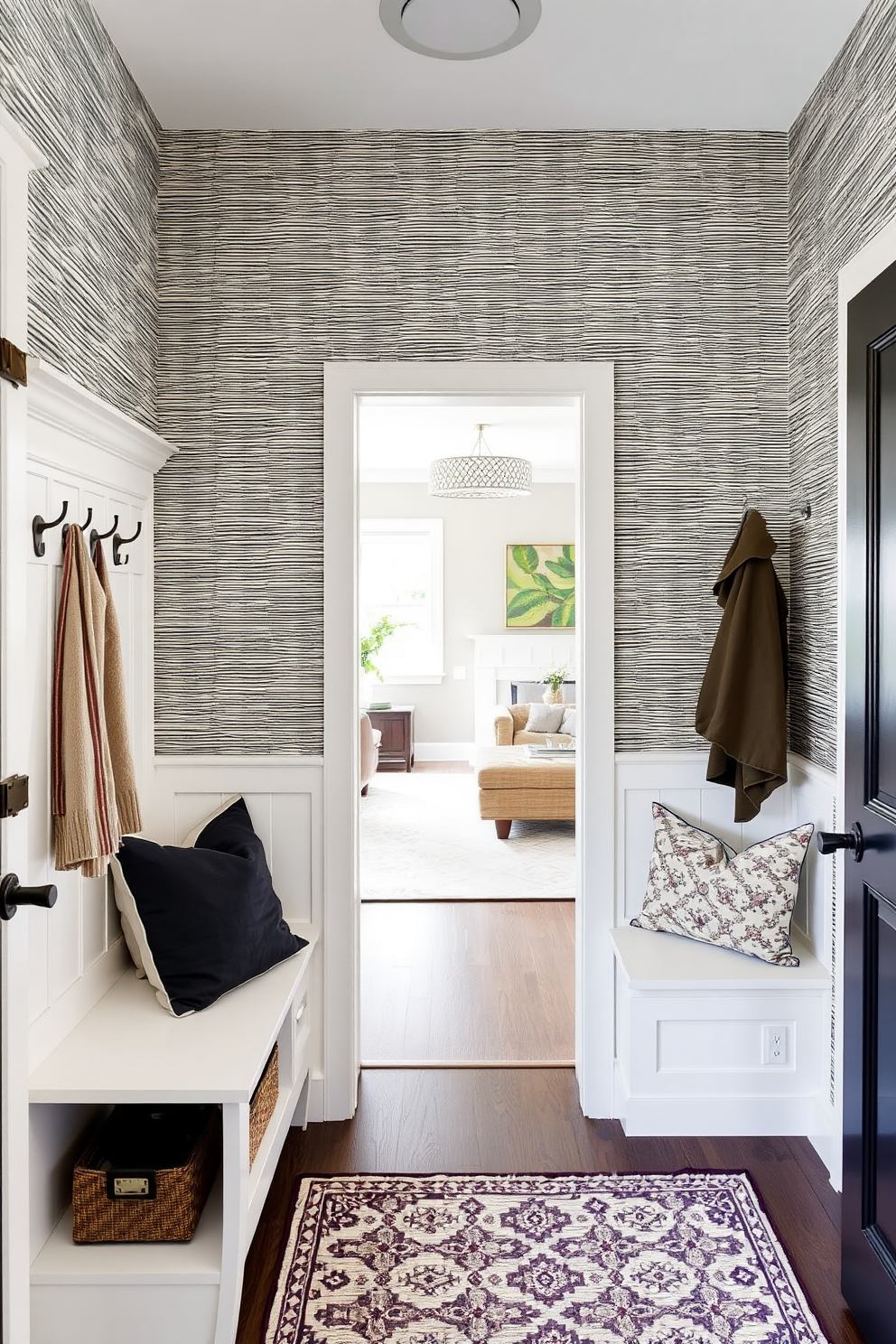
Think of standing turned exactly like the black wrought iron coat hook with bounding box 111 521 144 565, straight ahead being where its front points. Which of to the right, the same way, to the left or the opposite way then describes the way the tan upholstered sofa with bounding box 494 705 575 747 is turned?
to the right

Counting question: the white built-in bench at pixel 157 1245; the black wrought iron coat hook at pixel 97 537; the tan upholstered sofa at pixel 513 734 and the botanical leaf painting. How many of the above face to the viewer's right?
2

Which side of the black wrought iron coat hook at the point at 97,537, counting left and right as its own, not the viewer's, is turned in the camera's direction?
right

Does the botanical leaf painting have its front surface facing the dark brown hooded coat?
yes

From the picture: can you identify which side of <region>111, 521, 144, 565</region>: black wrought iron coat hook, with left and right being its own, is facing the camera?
right

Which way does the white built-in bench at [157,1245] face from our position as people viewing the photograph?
facing to the right of the viewer

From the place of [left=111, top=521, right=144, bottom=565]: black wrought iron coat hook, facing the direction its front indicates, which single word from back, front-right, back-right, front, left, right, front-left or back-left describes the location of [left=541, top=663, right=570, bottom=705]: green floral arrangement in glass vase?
front-left

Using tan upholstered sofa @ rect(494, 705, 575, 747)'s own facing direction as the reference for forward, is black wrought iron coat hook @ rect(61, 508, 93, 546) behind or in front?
in front

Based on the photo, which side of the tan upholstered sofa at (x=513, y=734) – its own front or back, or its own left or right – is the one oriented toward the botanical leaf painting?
back
